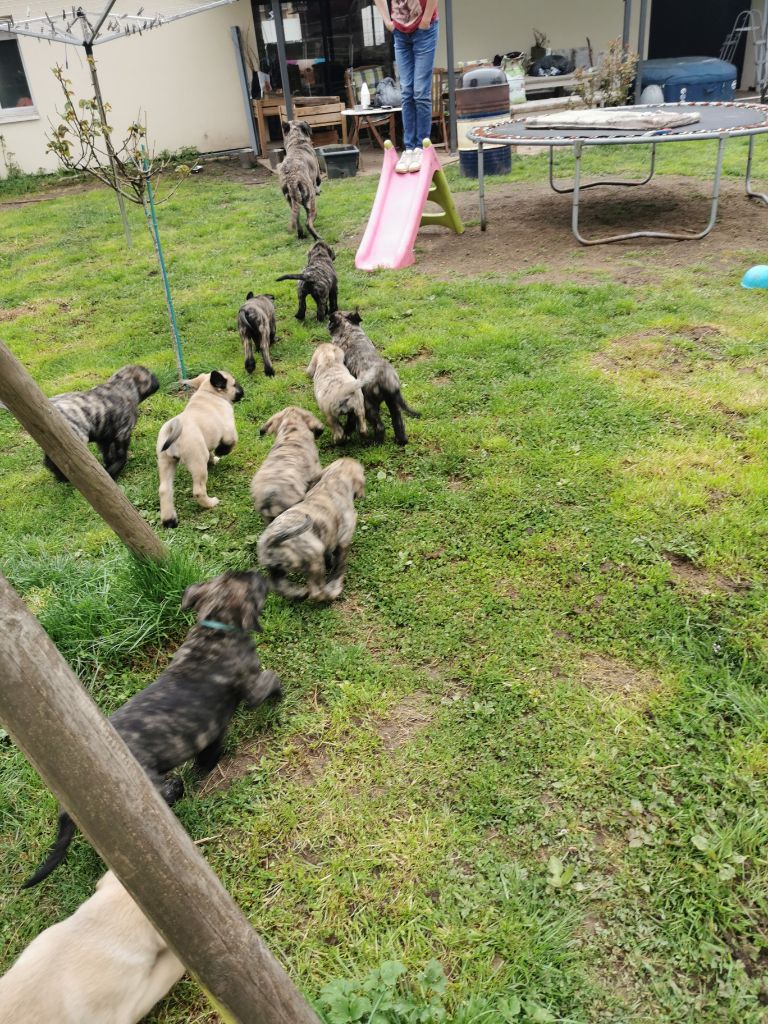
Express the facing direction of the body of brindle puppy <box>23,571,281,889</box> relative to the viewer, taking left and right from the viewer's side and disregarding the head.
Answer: facing away from the viewer and to the right of the viewer

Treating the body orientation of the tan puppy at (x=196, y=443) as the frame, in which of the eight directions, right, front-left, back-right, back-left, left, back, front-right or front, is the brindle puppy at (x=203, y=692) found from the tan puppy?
back-right

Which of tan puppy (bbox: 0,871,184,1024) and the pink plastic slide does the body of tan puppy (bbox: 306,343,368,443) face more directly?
the pink plastic slide

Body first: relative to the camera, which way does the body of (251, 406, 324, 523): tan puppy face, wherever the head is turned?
away from the camera

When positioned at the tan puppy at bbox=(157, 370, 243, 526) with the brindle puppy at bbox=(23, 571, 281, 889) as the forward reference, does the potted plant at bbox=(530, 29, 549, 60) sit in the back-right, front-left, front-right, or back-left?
back-left

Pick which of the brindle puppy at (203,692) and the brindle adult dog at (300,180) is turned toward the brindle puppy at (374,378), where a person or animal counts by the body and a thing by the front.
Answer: the brindle puppy at (203,692)

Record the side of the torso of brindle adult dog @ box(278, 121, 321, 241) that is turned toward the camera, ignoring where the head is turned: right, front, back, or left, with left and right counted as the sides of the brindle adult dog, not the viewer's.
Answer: back

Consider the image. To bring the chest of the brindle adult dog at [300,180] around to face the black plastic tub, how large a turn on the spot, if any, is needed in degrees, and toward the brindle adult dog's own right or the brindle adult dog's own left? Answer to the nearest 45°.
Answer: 0° — it already faces it

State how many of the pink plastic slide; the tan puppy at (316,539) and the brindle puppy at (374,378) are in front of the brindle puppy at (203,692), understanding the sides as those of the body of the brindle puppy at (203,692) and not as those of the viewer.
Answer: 3

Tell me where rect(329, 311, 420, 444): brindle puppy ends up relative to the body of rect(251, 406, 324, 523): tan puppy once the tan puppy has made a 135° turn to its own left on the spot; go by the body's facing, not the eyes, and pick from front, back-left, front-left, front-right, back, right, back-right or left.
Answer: back

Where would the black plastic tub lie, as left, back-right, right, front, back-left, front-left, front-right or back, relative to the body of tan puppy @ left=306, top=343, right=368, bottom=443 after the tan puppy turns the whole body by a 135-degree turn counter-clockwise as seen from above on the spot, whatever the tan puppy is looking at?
back

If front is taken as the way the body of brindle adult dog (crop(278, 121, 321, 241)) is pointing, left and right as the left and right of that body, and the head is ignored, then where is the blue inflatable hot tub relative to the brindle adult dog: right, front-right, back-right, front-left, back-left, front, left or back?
front-right

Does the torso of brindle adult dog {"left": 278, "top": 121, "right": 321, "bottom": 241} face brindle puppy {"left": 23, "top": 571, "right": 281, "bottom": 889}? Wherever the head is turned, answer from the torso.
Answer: no

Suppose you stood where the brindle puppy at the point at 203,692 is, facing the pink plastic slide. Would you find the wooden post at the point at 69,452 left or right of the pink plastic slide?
left

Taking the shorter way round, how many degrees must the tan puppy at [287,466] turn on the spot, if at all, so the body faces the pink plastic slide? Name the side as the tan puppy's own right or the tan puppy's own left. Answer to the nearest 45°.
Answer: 0° — it already faces it
